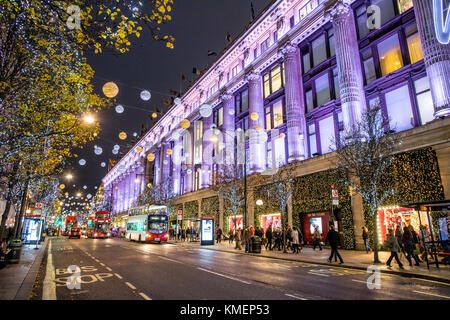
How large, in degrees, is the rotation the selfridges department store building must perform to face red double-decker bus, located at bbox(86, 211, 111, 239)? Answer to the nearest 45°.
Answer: approximately 90° to its right

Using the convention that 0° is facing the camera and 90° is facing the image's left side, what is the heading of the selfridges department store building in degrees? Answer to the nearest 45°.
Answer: approximately 45°

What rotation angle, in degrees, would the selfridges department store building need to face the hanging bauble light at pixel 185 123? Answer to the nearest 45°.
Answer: approximately 90° to its right
